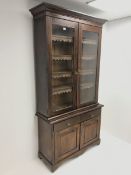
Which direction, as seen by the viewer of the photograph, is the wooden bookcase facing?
facing the viewer and to the right of the viewer
